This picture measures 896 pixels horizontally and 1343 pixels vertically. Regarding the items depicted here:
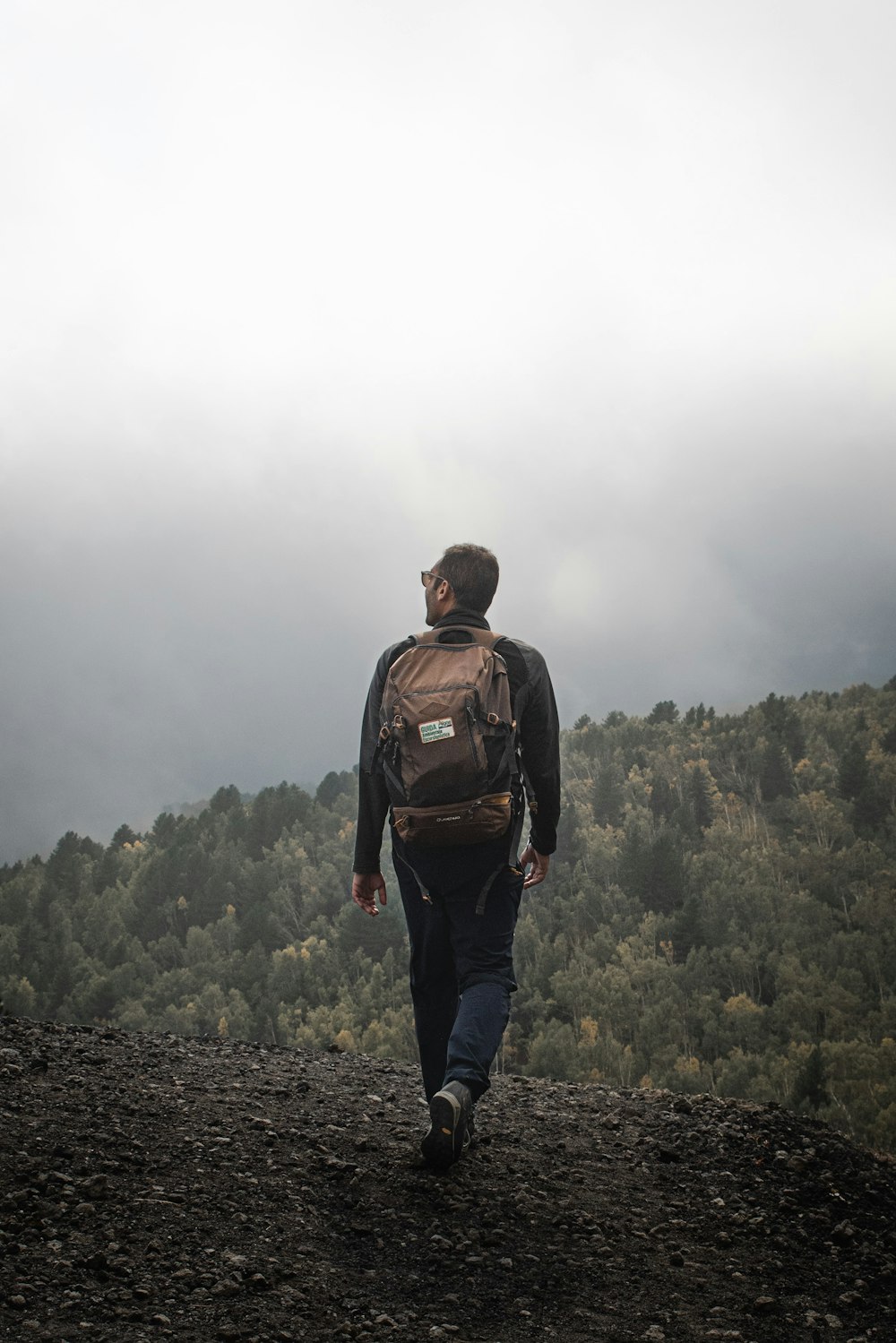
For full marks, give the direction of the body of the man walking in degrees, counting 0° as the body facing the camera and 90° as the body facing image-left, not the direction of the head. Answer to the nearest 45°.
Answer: approximately 180°

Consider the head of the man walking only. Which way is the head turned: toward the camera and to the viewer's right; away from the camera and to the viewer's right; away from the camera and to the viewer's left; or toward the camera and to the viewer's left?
away from the camera and to the viewer's left
